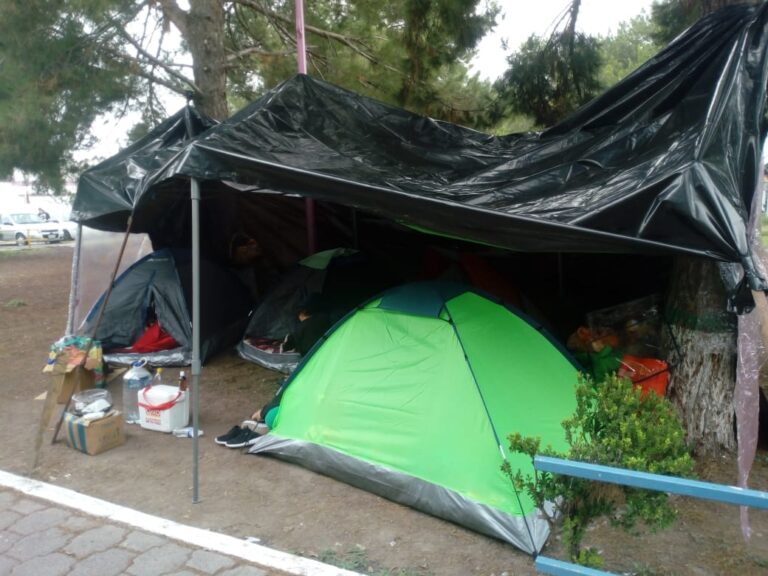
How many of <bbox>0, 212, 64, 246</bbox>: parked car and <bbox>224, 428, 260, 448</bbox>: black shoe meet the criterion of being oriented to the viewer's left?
1

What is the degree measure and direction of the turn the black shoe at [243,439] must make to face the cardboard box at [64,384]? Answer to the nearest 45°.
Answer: approximately 45° to its right

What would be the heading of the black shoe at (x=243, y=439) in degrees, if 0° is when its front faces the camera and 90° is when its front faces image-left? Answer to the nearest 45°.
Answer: approximately 90°

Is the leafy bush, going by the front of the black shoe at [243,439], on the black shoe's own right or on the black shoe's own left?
on the black shoe's own left

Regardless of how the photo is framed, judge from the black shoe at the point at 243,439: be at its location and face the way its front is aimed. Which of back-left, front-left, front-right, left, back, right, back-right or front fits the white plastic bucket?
front-right

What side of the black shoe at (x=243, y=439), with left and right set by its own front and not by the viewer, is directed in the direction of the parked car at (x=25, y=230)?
right

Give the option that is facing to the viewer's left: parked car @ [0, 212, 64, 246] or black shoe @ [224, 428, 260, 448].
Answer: the black shoe

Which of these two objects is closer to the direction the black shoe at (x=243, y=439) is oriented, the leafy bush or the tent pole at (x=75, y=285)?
the tent pole
